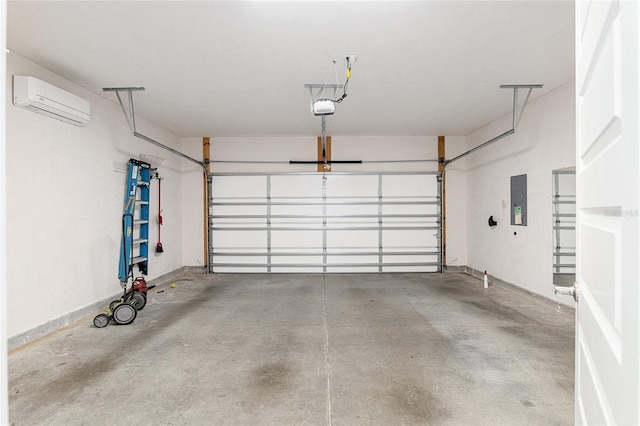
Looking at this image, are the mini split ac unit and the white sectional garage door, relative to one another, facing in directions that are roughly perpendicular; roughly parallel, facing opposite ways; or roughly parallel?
roughly perpendicular

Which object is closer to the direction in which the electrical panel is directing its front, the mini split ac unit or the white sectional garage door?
the mini split ac unit

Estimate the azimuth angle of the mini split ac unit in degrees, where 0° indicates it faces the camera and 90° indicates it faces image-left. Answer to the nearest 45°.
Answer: approximately 315°

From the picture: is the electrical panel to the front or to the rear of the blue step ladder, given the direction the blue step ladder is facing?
to the front

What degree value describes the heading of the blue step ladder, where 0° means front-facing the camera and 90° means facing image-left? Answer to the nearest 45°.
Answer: approximately 315°

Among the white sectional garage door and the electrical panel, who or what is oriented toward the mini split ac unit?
the electrical panel

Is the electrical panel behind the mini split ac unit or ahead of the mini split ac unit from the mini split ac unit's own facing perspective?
ahead
